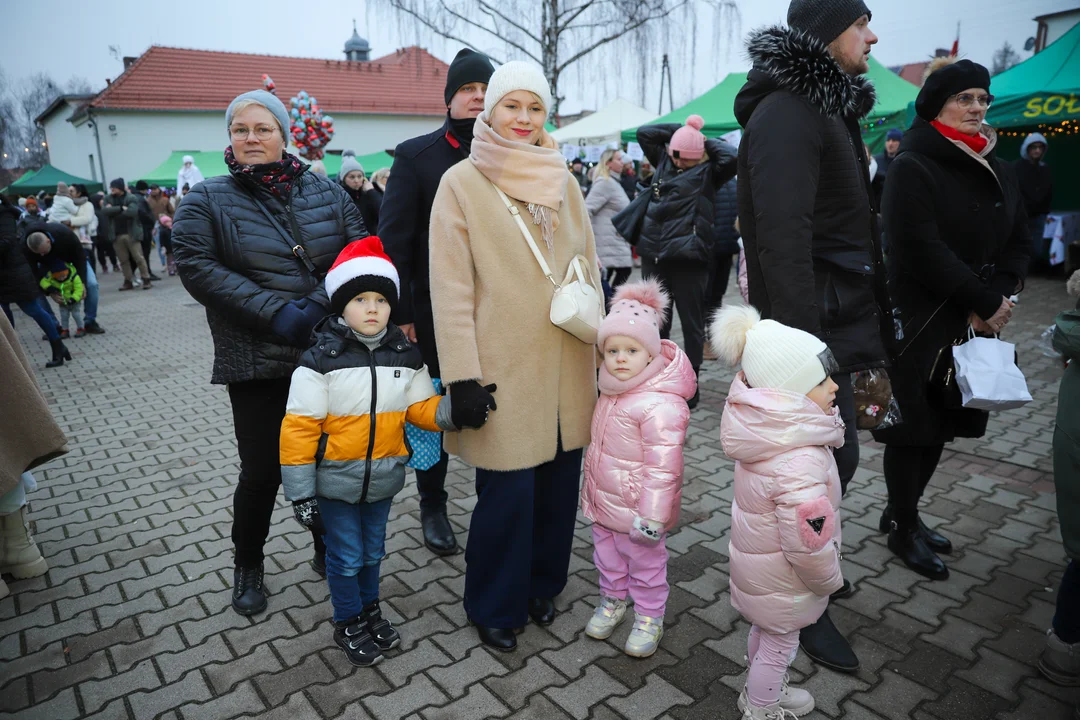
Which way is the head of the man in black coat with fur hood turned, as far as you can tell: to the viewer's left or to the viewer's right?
to the viewer's right

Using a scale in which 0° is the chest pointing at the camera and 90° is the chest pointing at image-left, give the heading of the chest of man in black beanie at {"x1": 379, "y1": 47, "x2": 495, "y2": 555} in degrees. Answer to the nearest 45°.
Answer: approximately 315°

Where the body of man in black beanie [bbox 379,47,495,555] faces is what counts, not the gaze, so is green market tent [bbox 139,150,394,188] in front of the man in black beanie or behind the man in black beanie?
behind
